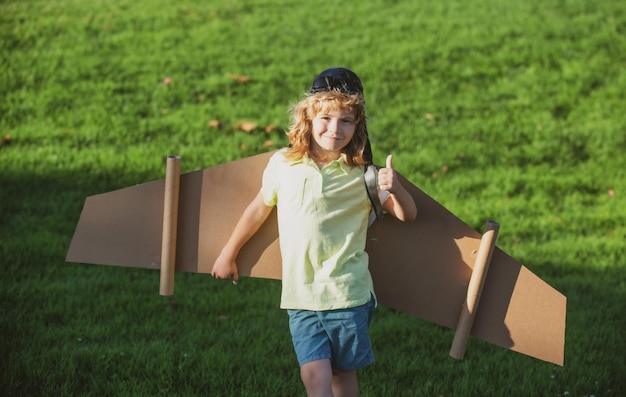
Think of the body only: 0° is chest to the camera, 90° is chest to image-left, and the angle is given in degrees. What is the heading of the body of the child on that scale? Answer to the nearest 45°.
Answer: approximately 0°
